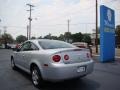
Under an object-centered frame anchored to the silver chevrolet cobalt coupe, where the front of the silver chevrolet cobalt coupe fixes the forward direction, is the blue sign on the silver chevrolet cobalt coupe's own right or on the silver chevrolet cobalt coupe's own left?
on the silver chevrolet cobalt coupe's own right

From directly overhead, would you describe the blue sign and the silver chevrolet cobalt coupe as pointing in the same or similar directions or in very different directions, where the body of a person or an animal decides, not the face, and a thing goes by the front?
very different directions

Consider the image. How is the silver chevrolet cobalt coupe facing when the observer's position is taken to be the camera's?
facing away from the viewer and to the left of the viewer

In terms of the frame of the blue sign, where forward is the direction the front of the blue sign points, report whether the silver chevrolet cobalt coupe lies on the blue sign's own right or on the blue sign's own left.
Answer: on the blue sign's own right

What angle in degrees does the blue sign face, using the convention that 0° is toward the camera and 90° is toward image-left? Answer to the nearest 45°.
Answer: approximately 315°
